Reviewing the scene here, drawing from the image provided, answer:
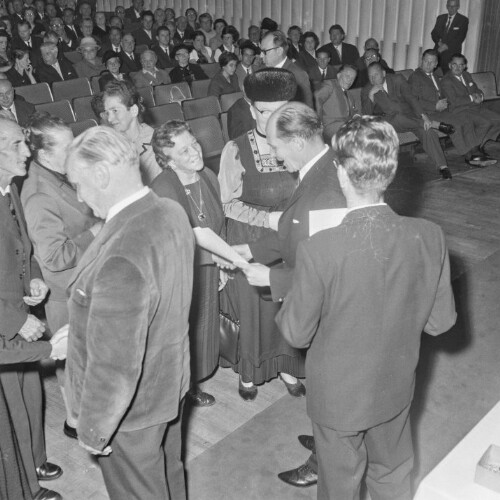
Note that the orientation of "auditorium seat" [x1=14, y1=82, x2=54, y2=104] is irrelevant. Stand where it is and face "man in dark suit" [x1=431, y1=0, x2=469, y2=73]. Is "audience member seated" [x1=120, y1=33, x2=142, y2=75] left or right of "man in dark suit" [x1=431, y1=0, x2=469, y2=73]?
left

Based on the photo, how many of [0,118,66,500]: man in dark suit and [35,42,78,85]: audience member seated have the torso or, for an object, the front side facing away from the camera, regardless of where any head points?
0

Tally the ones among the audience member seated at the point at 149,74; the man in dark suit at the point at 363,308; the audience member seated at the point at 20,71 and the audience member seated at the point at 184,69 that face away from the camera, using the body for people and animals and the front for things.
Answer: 1

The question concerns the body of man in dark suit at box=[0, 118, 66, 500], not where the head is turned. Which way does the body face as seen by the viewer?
to the viewer's right

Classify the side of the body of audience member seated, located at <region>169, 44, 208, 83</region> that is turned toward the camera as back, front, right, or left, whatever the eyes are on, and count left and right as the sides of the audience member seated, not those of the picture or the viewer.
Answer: front

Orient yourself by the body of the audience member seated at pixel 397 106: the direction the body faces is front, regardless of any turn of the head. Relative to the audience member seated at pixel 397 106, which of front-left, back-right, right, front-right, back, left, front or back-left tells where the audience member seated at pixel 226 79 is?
back-right

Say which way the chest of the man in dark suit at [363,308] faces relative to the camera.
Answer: away from the camera

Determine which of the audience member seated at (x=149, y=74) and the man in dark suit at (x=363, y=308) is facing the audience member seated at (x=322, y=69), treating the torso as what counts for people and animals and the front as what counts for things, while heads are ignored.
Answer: the man in dark suit

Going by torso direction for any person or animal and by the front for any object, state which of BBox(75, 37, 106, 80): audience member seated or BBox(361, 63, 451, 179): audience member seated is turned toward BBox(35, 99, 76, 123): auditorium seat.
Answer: BBox(75, 37, 106, 80): audience member seated

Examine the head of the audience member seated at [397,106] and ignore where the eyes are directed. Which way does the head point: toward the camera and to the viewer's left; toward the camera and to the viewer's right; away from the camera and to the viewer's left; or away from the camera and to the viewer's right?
toward the camera and to the viewer's left

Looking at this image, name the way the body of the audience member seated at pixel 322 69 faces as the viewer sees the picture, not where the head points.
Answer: toward the camera

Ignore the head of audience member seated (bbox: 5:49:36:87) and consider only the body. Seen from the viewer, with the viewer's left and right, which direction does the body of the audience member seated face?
facing the viewer and to the right of the viewer

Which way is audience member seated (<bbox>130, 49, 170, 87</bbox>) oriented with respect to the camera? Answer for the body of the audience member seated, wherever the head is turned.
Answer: toward the camera

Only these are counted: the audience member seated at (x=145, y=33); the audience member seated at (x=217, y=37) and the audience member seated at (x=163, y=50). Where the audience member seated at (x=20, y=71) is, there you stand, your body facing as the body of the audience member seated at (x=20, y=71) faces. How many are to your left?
3

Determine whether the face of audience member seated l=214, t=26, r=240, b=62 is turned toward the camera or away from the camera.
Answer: toward the camera
